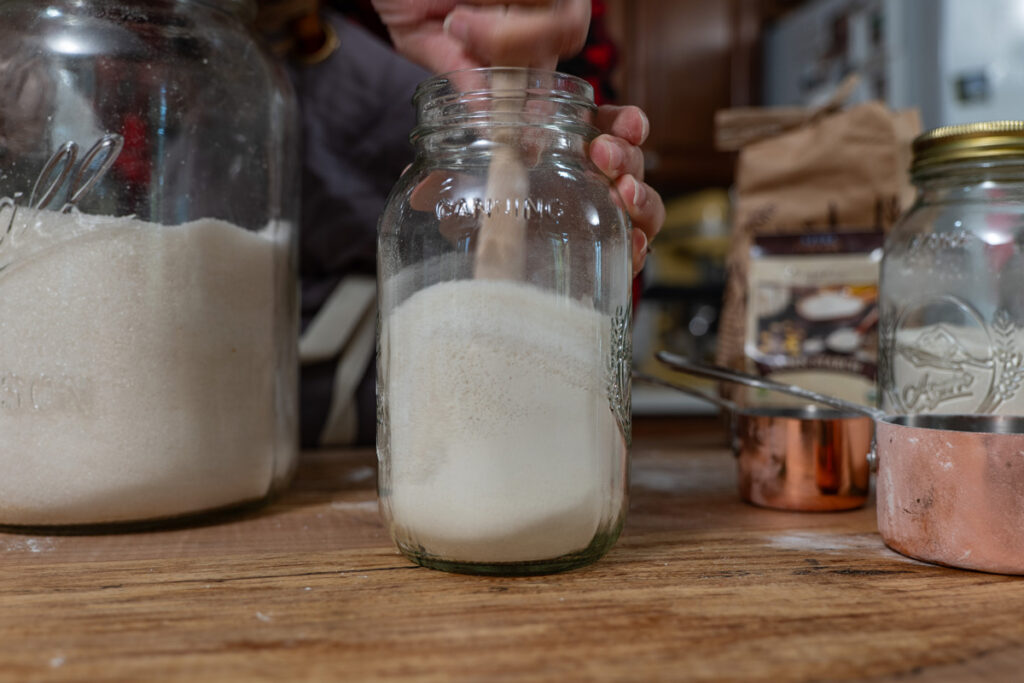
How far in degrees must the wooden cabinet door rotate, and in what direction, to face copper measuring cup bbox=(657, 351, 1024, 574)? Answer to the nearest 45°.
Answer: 0° — it already faces it

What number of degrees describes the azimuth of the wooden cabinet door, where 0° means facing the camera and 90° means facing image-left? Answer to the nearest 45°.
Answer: approximately 0°

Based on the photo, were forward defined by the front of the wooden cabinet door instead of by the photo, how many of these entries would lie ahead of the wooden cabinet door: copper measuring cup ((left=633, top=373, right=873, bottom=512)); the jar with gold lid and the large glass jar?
3

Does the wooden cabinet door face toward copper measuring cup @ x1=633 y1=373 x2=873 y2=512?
yes

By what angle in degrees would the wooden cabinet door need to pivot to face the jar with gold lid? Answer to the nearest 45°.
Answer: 0° — it already faces it

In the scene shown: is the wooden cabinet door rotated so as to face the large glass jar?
yes
